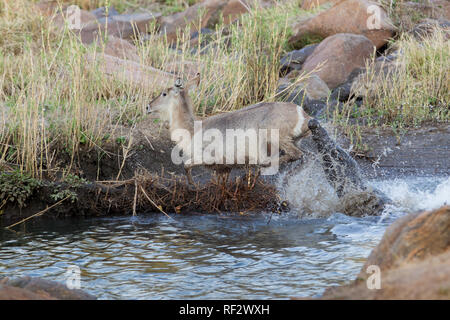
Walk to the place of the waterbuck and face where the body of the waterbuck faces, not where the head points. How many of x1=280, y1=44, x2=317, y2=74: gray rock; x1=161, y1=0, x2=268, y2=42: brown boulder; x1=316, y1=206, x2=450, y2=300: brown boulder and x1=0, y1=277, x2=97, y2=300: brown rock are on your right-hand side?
2

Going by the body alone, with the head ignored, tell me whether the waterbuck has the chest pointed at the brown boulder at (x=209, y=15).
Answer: no

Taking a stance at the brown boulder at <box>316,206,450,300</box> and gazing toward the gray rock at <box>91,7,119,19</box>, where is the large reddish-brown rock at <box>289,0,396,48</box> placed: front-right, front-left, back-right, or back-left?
front-right

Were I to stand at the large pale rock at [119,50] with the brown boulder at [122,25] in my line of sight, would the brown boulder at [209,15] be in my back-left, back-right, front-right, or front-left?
front-right

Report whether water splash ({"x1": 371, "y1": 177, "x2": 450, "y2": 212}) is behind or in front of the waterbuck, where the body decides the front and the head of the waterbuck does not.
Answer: behind

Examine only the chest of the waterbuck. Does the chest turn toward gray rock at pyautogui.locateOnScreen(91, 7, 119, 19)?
no

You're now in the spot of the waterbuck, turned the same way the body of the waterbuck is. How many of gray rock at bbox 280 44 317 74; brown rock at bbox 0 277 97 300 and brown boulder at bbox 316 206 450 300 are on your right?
1

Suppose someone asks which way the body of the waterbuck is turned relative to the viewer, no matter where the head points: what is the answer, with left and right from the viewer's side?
facing to the left of the viewer

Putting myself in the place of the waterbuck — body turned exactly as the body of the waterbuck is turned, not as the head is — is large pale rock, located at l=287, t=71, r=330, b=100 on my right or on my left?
on my right

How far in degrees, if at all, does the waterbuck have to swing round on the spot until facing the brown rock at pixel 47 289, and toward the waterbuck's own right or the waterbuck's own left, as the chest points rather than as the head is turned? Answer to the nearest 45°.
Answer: approximately 90° to the waterbuck's own left

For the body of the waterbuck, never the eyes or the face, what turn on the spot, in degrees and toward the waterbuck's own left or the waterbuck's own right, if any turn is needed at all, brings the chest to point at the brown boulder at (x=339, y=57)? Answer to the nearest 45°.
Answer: approximately 90° to the waterbuck's own right

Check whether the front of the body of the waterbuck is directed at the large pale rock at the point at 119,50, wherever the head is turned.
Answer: no

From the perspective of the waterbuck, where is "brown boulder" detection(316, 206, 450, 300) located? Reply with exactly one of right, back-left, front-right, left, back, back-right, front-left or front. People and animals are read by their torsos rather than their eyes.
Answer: left

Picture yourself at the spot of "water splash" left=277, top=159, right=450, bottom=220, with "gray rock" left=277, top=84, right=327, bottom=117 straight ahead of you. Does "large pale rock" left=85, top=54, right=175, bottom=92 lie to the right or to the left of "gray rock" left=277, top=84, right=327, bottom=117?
left

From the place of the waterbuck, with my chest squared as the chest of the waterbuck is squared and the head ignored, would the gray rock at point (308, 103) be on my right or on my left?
on my right
